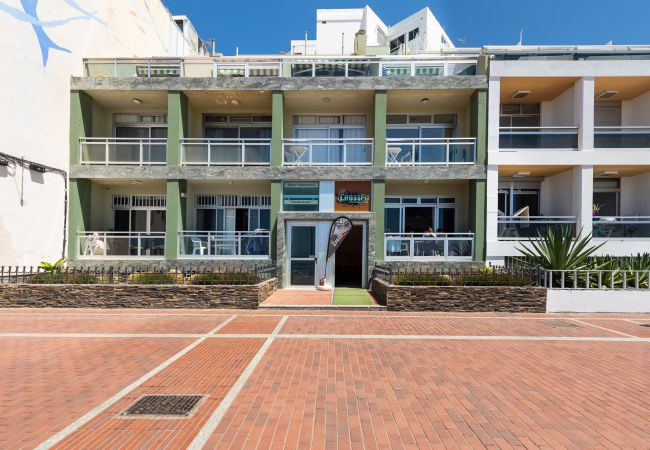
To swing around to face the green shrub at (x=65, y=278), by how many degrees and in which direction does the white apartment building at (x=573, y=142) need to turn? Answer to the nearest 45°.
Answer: approximately 45° to its right

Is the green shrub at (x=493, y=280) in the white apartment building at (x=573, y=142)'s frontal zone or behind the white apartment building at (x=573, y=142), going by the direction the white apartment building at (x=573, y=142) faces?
frontal zone

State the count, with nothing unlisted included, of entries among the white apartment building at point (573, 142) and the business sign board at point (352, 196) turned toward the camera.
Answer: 2

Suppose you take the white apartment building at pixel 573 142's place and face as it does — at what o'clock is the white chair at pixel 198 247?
The white chair is roughly at 2 o'clock from the white apartment building.

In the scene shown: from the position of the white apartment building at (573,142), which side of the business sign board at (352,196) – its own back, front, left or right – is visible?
left

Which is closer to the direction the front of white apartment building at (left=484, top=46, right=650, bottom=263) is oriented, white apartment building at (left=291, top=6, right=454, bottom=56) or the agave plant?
the agave plant

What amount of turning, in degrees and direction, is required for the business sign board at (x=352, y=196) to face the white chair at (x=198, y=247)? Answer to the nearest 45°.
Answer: approximately 90° to its right

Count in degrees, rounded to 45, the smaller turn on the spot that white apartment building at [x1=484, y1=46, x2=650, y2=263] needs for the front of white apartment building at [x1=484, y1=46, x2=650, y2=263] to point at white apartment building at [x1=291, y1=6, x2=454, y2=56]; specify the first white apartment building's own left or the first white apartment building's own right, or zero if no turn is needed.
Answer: approximately 135° to the first white apartment building's own right

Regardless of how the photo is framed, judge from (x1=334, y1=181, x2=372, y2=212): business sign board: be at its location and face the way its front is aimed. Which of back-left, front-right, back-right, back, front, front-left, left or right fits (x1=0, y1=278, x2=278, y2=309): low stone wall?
front-right

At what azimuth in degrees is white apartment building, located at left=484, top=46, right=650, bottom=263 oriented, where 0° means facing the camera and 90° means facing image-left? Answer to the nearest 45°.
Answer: approximately 0°

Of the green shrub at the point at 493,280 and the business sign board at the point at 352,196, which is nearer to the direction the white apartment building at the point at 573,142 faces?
the green shrub

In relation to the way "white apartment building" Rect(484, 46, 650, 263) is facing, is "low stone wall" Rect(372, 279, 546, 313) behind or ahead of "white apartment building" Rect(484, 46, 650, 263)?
ahead

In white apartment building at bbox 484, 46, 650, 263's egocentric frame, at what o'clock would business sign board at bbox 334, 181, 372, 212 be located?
The business sign board is roughly at 2 o'clock from the white apartment building.

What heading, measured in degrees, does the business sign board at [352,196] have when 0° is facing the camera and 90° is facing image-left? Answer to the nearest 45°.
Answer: approximately 0°
